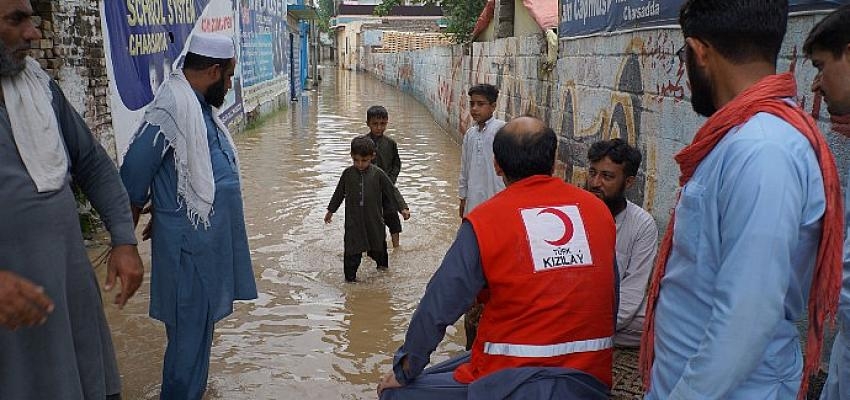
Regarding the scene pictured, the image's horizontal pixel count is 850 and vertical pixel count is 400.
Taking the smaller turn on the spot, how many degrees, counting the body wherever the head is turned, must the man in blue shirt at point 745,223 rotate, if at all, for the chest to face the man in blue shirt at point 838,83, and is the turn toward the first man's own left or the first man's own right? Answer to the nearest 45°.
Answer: approximately 90° to the first man's own right

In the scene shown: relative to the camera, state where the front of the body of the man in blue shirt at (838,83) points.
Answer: to the viewer's left

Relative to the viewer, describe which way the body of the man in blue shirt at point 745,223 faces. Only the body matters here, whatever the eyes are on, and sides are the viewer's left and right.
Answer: facing to the left of the viewer

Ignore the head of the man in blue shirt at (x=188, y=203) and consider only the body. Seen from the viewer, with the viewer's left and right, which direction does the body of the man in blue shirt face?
facing to the right of the viewer

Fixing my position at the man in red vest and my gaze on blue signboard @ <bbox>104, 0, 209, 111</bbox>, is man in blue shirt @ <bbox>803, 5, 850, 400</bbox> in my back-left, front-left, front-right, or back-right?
back-right

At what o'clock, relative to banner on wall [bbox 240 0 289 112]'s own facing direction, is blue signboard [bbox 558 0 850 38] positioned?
The blue signboard is roughly at 1 o'clock from the banner on wall.

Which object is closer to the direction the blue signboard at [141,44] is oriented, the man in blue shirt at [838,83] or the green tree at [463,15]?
the man in blue shirt

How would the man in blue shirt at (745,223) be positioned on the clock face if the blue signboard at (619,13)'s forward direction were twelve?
The man in blue shirt is roughly at 10 o'clock from the blue signboard.

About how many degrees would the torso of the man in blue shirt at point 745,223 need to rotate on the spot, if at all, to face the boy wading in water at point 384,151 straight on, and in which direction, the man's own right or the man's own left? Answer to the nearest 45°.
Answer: approximately 45° to the man's own right

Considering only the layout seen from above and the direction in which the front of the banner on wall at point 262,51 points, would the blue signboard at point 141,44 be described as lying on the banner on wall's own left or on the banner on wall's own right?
on the banner on wall's own right

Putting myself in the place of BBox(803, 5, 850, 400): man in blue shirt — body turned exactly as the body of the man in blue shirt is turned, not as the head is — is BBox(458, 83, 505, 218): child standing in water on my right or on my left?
on my right
